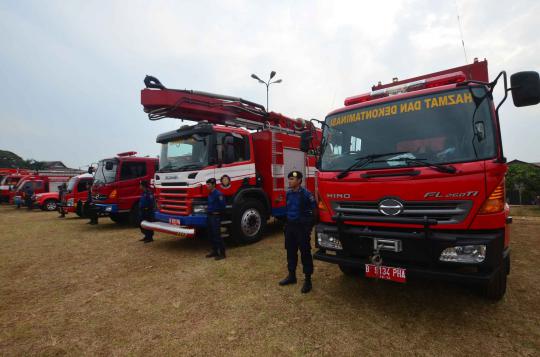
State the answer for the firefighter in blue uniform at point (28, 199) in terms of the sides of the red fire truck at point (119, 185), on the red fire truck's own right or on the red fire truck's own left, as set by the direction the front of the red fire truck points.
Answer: on the red fire truck's own right

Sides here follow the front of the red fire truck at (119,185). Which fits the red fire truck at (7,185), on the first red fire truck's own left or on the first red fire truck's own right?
on the first red fire truck's own right

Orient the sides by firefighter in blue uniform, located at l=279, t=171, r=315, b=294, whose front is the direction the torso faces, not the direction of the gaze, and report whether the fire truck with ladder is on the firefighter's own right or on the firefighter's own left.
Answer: on the firefighter's own right

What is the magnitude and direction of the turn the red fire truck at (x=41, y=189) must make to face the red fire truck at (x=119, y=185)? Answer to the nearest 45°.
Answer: approximately 45° to its left

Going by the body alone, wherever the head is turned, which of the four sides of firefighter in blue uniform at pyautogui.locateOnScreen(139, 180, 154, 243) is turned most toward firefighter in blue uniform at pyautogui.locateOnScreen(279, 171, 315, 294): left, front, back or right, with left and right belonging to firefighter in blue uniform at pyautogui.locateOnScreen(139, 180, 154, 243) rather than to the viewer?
left

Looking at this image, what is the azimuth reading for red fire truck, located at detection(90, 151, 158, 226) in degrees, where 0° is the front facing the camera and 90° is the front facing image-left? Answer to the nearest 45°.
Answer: approximately 45°

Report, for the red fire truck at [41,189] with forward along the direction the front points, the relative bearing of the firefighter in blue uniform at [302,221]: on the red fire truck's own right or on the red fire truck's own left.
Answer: on the red fire truck's own left

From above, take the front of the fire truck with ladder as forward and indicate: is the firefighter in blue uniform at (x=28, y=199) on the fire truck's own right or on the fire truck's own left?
on the fire truck's own right

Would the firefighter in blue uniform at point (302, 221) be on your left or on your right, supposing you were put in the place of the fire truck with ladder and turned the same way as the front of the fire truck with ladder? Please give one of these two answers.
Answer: on your left
